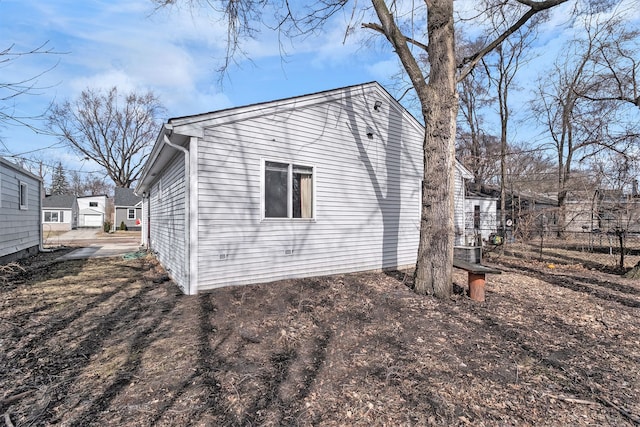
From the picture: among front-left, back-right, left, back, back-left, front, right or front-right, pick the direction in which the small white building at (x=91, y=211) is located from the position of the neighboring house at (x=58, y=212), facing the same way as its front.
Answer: back-left

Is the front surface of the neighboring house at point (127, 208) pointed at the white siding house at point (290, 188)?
yes

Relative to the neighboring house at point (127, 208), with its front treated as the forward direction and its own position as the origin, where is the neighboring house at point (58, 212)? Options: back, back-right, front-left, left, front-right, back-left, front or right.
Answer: back-right

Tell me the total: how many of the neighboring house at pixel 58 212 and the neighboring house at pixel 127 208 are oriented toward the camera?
2

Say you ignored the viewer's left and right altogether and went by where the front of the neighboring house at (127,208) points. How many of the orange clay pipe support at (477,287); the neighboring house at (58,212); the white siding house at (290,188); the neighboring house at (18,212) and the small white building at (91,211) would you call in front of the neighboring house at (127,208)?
3

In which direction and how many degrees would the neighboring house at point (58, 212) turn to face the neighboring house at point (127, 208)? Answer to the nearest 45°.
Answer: approximately 45° to its left

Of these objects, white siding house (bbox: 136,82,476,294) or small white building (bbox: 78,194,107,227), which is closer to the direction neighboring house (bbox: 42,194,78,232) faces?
the white siding house

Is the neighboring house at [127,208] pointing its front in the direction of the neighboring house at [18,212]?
yes

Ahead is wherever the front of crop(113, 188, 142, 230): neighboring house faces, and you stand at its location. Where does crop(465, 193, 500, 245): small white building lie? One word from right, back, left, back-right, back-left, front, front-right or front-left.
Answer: front-left

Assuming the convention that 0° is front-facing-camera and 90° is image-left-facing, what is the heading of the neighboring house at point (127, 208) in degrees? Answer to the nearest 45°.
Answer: approximately 0°

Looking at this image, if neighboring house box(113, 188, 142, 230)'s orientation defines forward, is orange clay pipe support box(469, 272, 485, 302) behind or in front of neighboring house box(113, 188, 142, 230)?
in front

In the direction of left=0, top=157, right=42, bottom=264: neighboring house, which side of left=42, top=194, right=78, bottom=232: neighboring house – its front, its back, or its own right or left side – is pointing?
front
